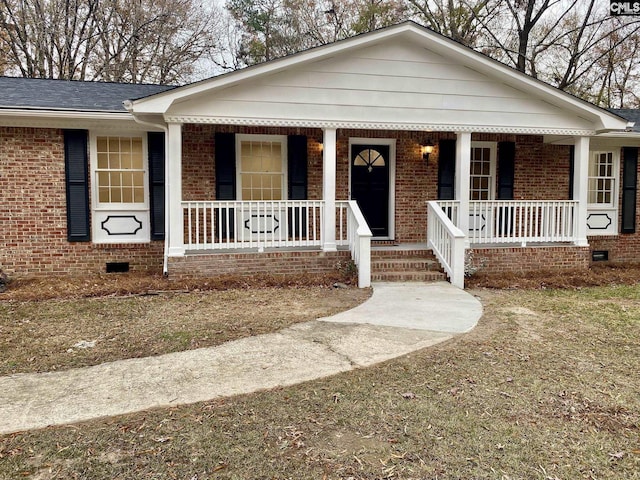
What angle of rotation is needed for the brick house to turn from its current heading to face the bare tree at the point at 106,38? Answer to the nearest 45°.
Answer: approximately 135° to its right

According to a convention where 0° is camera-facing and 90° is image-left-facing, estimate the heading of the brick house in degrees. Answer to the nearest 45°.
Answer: approximately 0°

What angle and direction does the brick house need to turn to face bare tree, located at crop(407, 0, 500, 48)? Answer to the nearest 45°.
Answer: approximately 135° to its left
